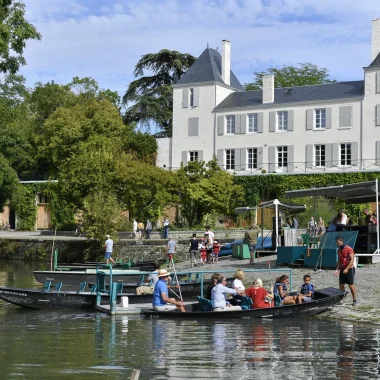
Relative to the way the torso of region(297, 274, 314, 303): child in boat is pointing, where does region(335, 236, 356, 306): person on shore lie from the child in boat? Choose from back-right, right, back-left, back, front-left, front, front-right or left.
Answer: back-left

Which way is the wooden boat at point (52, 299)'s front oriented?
to the viewer's left

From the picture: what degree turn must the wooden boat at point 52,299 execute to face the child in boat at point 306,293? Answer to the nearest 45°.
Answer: approximately 135° to its left

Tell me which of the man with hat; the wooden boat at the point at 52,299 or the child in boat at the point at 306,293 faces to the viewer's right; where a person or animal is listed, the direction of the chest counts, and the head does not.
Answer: the man with hat

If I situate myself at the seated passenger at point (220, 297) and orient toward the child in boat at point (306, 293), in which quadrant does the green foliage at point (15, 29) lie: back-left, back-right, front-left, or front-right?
back-left

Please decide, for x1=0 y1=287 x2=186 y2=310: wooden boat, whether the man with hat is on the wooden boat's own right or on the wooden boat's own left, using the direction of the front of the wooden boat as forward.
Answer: on the wooden boat's own left

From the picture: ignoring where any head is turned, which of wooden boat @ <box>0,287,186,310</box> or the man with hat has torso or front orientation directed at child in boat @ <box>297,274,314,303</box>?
the man with hat

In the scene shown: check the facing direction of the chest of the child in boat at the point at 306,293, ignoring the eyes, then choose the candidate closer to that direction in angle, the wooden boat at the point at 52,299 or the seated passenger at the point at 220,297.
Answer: the seated passenger

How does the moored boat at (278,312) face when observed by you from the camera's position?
facing to the right of the viewer

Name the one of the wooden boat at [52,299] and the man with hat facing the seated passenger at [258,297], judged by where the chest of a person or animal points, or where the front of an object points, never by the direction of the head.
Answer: the man with hat
